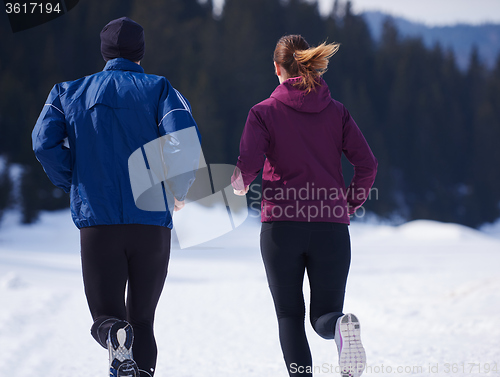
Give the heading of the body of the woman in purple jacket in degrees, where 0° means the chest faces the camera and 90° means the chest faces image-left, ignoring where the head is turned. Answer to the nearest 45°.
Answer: approximately 180°

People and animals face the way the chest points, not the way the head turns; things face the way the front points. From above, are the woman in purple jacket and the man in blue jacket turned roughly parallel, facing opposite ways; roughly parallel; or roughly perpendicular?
roughly parallel

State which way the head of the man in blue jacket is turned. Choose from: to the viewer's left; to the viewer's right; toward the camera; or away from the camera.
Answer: away from the camera

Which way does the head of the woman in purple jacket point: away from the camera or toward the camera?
away from the camera

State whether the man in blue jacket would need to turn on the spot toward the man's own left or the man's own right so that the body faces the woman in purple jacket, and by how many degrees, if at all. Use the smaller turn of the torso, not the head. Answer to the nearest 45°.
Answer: approximately 90° to the man's own right

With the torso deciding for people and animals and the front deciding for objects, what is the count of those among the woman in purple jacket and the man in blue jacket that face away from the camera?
2

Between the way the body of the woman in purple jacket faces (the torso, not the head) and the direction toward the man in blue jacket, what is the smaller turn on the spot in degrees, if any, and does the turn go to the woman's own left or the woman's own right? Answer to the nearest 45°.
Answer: approximately 90° to the woman's own left

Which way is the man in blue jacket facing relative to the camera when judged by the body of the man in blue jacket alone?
away from the camera
